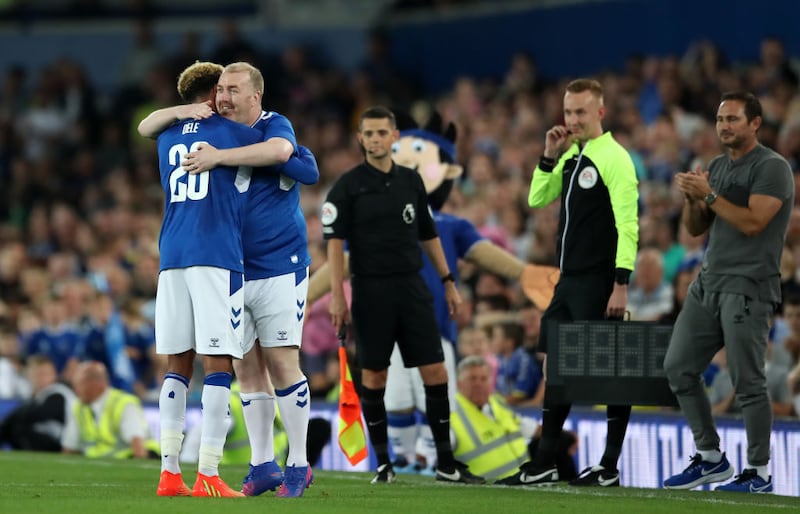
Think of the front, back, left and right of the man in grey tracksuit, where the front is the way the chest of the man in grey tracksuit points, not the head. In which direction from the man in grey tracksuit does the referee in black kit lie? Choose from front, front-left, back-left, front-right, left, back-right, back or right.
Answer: front-right

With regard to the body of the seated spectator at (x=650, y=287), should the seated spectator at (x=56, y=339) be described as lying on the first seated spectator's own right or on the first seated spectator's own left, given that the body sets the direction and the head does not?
on the first seated spectator's own right

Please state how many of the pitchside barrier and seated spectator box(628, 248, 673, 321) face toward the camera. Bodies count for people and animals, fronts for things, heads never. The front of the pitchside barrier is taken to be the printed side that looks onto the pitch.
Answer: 2

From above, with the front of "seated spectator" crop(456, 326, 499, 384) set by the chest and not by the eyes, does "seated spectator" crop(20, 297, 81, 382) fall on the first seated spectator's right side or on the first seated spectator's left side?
on the first seated spectator's right side
